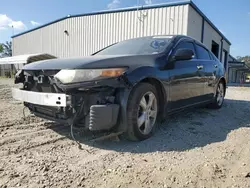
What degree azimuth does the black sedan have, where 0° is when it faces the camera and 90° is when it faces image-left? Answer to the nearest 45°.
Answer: approximately 45°

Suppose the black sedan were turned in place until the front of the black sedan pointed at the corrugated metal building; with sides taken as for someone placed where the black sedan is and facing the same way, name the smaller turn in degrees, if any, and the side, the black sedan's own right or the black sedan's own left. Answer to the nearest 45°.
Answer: approximately 135° to the black sedan's own right
